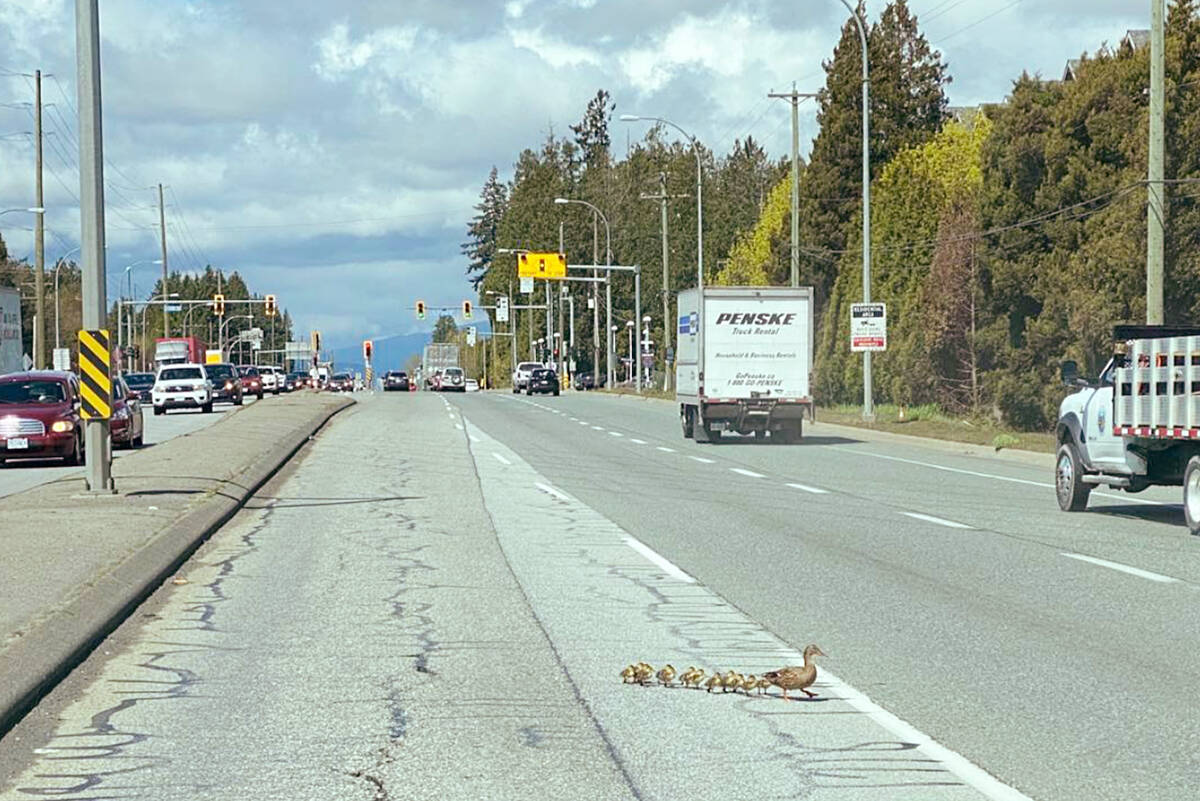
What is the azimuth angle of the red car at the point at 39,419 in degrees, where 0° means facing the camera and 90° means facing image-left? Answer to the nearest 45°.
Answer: approximately 0°

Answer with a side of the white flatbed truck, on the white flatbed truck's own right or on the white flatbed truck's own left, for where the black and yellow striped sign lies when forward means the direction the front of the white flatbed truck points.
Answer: on the white flatbed truck's own left

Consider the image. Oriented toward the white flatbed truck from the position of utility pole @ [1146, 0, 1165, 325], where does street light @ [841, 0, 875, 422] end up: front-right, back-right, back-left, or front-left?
back-right

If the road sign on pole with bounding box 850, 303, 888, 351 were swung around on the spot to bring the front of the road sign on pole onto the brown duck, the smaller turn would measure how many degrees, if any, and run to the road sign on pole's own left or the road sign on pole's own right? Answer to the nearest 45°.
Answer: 0° — it already faces it

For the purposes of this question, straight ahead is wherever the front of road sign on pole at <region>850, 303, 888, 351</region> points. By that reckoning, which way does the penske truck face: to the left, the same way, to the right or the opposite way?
the opposite way

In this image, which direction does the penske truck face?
away from the camera

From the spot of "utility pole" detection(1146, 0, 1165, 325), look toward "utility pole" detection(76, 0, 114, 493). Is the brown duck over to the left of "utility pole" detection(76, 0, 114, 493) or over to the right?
left

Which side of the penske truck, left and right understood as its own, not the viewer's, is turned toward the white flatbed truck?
back

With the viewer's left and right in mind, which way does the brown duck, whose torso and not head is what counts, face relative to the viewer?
facing to the right of the viewer

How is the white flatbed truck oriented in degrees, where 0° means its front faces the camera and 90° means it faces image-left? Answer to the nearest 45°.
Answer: approximately 135°

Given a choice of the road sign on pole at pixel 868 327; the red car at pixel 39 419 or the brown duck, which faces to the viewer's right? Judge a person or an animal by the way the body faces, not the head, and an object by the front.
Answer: the brown duck

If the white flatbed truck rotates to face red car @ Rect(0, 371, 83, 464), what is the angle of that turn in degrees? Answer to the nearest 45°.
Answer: approximately 45° to its left

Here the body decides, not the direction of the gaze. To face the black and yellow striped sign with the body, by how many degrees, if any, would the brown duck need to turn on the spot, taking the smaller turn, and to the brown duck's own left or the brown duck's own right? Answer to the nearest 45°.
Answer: approximately 135° to the brown duck's own left
